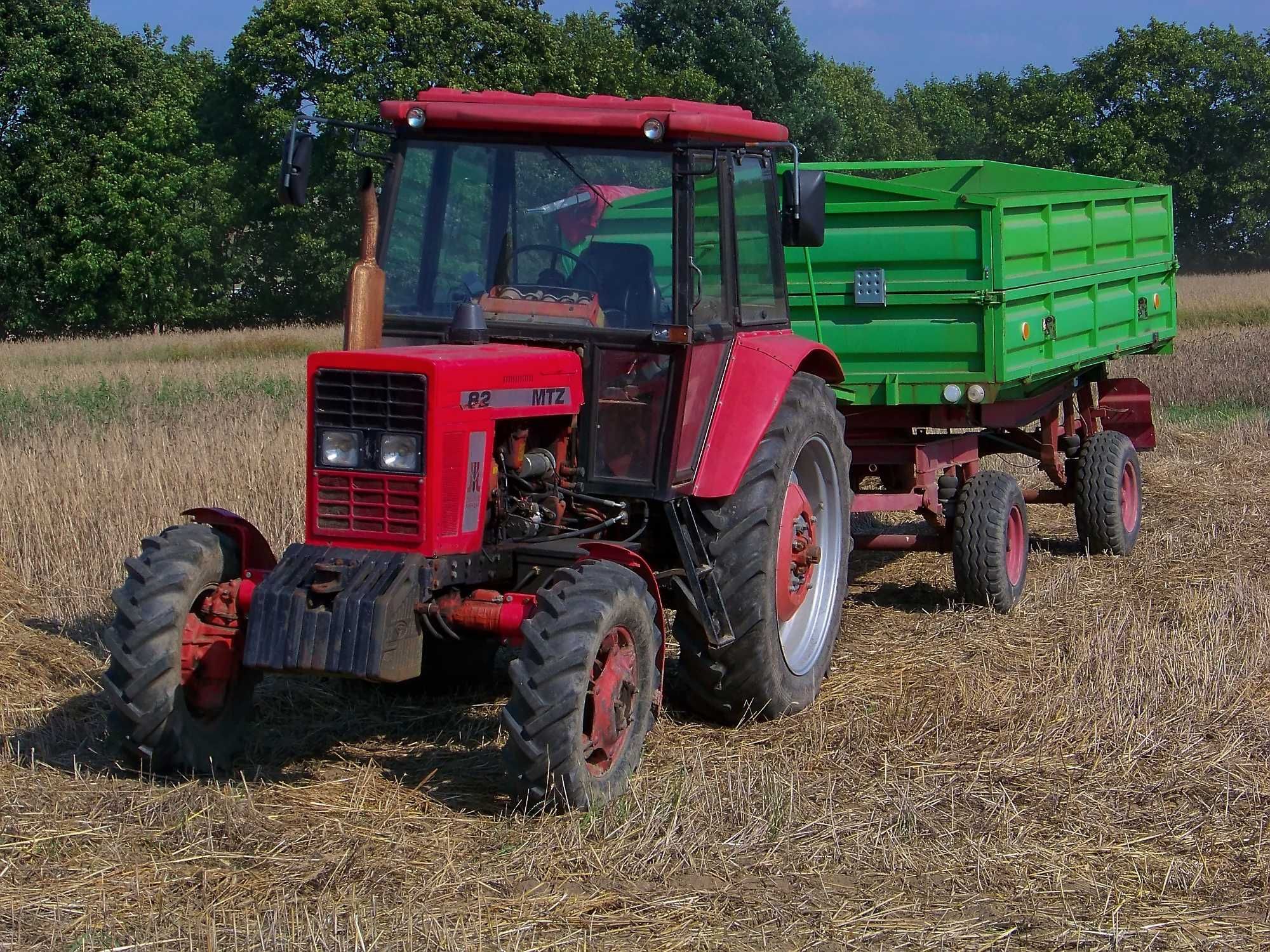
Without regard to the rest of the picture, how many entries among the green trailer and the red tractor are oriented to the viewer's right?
0

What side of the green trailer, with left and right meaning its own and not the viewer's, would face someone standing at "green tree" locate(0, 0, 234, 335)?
right

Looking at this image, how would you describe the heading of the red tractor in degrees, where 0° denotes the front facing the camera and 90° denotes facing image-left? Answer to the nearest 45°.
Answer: approximately 45°

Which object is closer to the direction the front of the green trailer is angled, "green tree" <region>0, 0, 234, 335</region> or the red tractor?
the red tractor

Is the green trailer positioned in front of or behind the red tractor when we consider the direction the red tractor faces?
behind

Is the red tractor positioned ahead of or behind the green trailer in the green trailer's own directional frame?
ahead

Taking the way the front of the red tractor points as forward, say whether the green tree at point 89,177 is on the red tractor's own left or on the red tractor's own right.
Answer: on the red tractor's own right

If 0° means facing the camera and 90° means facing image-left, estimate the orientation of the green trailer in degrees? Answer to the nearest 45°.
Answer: approximately 45°

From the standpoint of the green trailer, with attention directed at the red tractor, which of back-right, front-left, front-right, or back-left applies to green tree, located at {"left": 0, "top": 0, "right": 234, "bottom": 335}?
back-right
